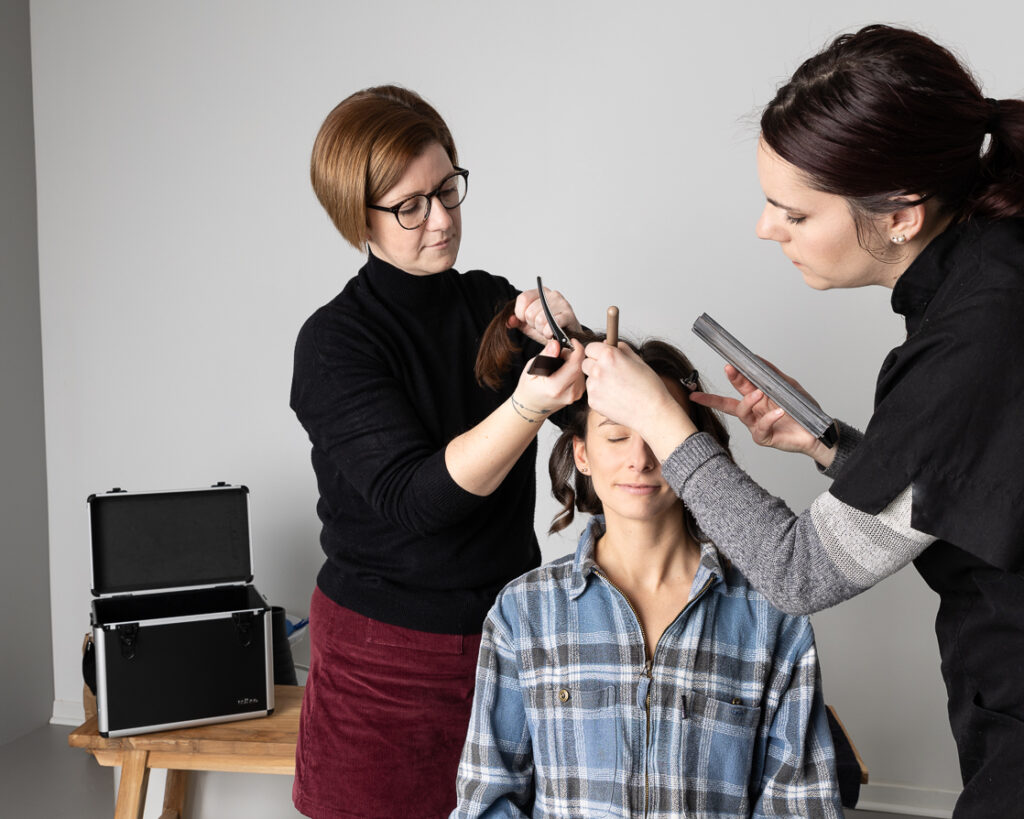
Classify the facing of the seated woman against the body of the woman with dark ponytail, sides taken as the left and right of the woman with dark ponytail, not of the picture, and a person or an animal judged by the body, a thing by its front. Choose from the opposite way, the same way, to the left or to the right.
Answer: to the left

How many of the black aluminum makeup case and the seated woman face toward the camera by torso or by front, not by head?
2

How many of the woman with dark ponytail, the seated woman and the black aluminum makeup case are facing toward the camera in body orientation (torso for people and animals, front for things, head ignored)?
2

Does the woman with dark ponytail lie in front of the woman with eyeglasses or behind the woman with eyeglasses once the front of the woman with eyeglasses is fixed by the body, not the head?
in front

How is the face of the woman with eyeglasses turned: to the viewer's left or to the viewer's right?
to the viewer's right

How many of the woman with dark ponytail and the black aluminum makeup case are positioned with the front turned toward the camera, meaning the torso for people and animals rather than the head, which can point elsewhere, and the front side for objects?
1

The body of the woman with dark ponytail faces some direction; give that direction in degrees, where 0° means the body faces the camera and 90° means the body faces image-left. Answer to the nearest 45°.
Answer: approximately 90°

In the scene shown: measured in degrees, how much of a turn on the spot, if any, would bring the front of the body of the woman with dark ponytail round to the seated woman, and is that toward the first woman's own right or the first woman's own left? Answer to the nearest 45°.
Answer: approximately 45° to the first woman's own right
